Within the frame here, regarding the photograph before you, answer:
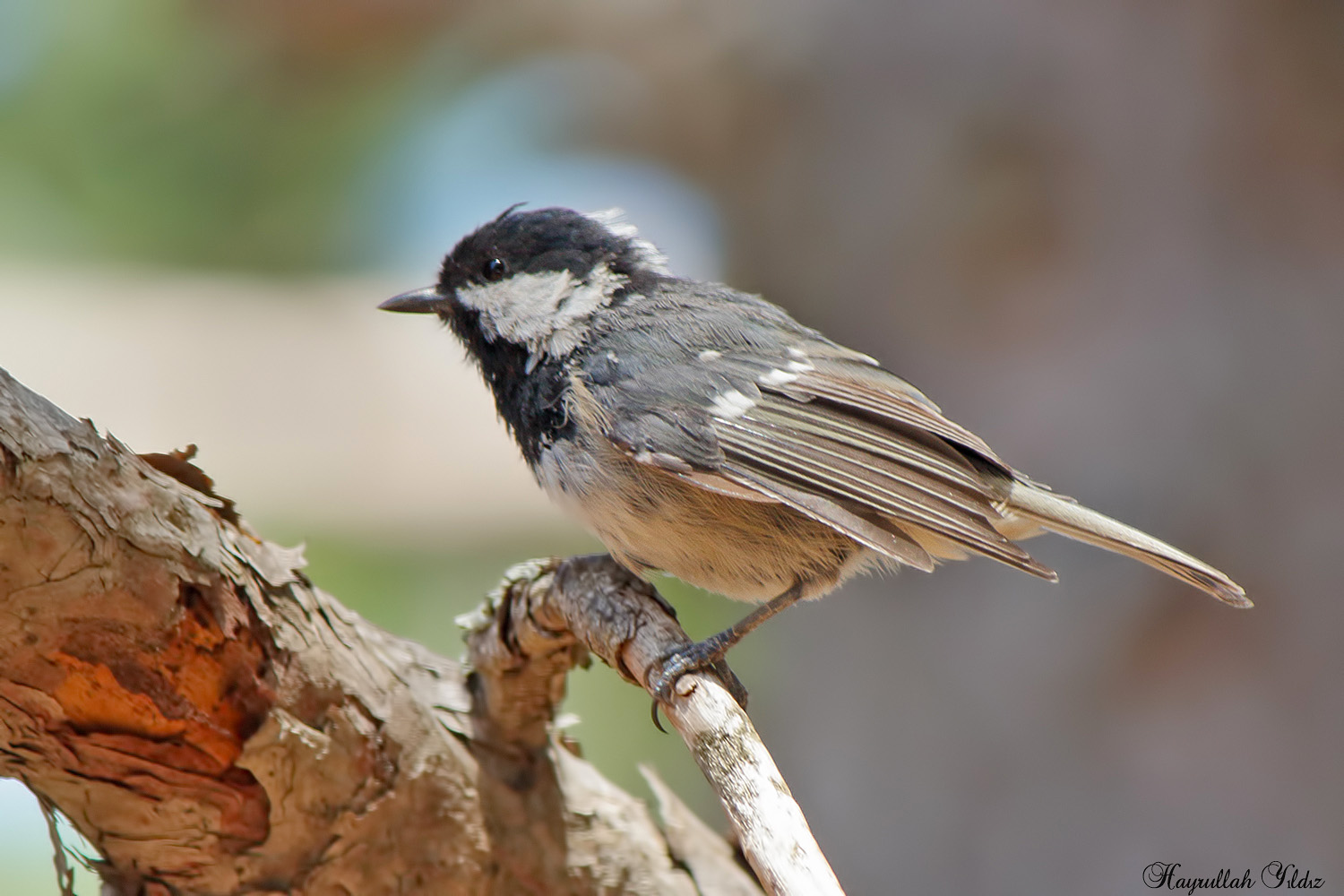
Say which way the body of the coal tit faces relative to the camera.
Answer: to the viewer's left

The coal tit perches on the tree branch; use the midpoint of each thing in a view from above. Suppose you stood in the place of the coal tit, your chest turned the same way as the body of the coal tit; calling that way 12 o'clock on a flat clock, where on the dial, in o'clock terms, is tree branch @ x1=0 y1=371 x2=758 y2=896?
The tree branch is roughly at 11 o'clock from the coal tit.
